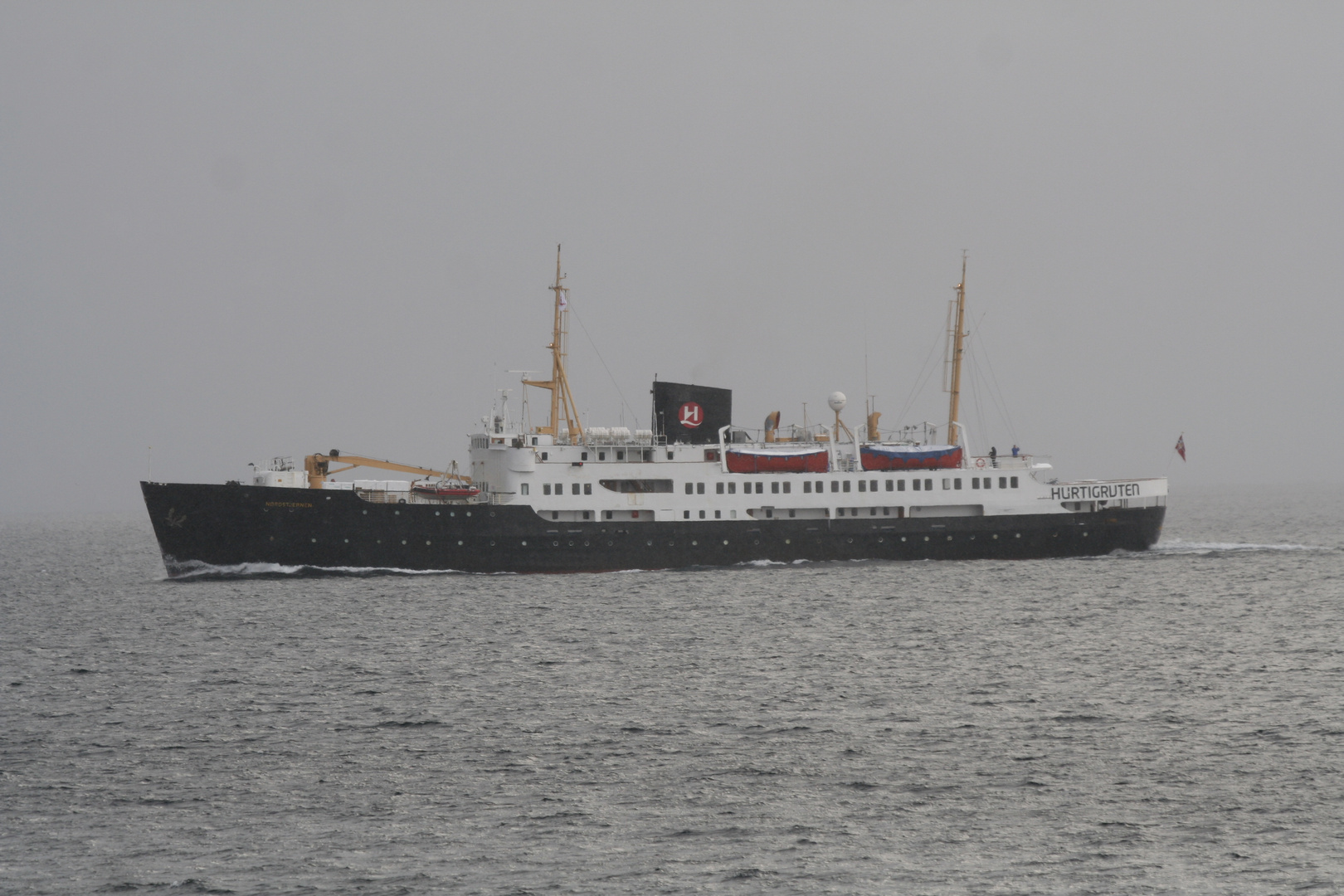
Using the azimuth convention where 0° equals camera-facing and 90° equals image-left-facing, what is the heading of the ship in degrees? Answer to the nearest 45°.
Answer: approximately 90°

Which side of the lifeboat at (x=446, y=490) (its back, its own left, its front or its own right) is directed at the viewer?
left
